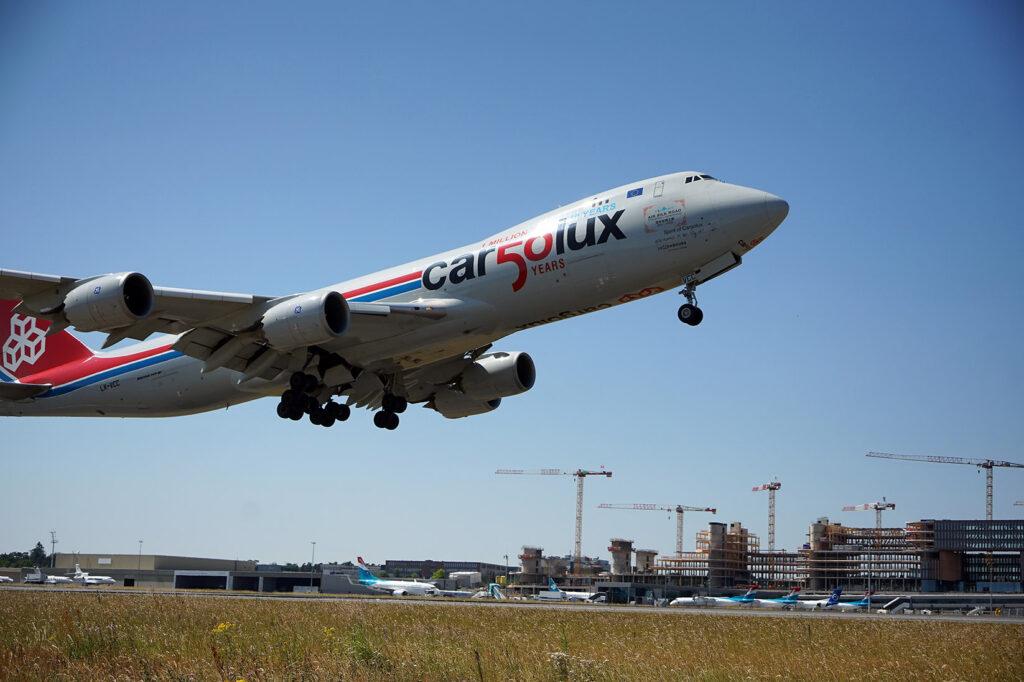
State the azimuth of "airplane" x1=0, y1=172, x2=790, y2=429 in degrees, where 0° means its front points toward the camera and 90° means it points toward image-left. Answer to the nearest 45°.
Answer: approximately 315°
